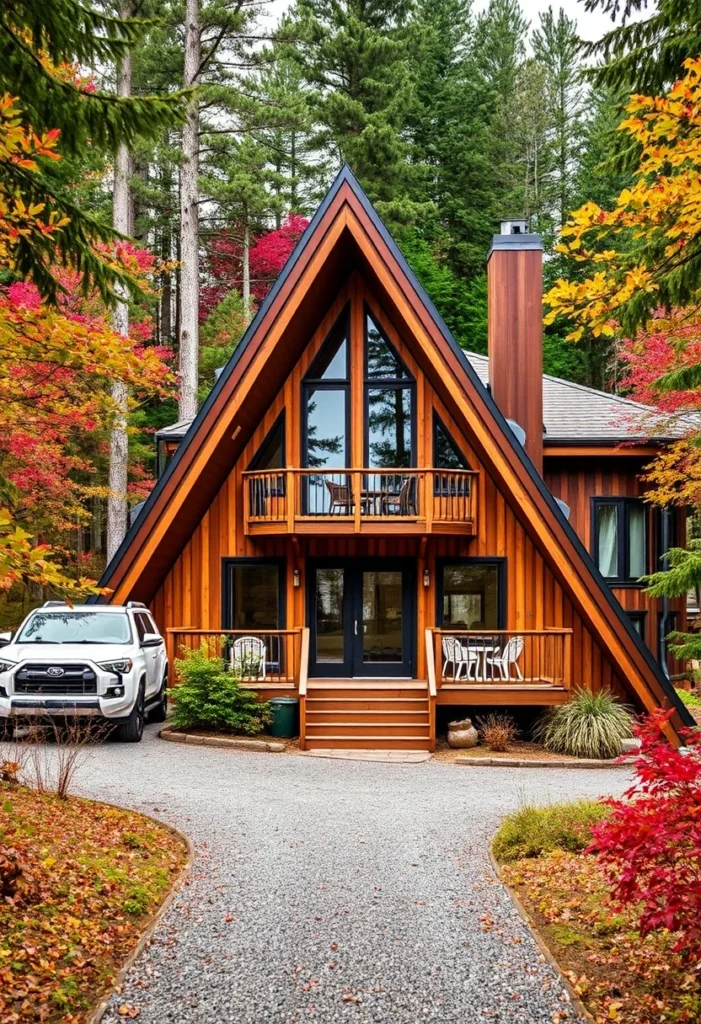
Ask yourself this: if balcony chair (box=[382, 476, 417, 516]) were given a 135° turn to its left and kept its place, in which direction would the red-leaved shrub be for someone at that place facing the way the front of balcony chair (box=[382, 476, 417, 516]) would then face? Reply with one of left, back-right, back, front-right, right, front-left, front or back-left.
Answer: front-right

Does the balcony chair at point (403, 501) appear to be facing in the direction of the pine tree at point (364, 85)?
no

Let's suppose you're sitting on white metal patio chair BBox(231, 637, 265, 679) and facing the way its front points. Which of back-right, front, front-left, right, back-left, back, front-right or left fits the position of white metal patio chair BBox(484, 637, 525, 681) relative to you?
left

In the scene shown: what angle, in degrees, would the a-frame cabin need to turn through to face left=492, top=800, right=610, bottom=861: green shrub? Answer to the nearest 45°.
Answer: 0° — it already faces it

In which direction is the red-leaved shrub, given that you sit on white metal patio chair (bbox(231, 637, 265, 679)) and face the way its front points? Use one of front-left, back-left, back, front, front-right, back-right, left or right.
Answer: front

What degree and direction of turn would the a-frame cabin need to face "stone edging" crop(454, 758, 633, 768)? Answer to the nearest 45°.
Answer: approximately 45° to its left

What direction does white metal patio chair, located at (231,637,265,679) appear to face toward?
toward the camera

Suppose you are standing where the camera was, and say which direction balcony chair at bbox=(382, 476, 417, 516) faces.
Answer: facing to the left of the viewer

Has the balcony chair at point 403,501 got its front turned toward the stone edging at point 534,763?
no

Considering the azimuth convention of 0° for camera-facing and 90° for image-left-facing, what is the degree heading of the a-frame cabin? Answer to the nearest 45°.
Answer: approximately 0°

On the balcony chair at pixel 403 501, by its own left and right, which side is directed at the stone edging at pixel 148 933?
left

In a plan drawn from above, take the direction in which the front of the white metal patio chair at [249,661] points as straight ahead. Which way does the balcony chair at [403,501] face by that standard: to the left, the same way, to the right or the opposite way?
to the right

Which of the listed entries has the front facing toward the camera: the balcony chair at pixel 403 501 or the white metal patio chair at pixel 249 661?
the white metal patio chair

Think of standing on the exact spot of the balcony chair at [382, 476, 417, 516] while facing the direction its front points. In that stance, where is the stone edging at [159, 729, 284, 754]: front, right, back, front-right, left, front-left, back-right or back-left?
front-left

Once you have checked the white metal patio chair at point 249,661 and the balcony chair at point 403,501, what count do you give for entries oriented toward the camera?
1
